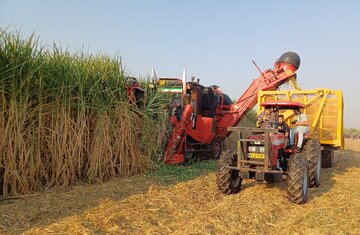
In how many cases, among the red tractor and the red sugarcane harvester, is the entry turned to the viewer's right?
0

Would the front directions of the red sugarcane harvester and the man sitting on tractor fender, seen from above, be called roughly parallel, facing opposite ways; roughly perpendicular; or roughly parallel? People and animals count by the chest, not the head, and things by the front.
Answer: roughly parallel

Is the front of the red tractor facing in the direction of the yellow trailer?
no

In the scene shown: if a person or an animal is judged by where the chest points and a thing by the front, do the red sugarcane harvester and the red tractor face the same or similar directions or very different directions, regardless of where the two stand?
same or similar directions

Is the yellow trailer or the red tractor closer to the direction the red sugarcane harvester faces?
the red tractor

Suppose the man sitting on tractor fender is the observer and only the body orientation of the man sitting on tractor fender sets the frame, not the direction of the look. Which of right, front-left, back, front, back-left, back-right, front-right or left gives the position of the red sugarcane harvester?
right

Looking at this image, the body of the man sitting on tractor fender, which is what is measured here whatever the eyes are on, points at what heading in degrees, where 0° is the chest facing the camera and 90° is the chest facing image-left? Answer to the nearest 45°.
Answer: approximately 45°

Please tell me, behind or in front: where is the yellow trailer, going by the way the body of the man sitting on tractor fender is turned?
behind

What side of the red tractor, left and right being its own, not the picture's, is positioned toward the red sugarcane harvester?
right

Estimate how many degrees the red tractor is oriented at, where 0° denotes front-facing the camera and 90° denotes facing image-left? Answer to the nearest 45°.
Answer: approximately 45°
